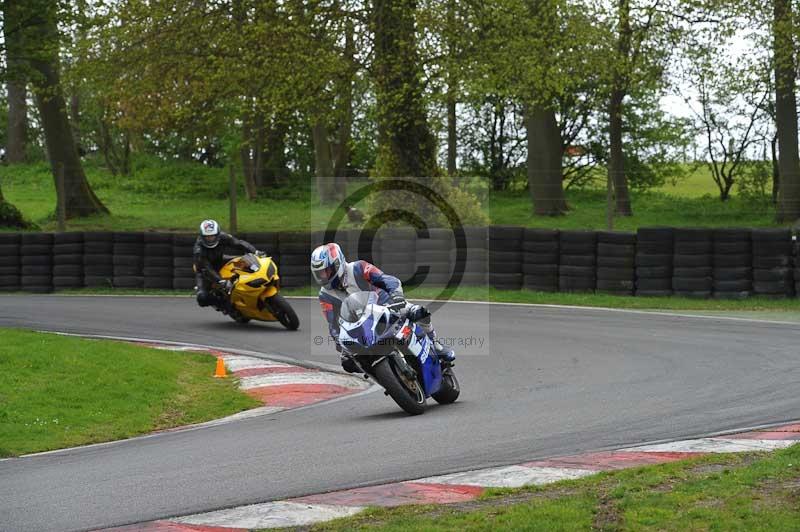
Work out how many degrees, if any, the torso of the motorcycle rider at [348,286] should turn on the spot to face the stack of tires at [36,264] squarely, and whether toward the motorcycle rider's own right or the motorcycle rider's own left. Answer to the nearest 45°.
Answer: approximately 90° to the motorcycle rider's own right

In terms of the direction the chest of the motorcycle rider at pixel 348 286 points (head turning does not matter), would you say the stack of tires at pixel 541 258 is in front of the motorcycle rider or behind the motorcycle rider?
behind

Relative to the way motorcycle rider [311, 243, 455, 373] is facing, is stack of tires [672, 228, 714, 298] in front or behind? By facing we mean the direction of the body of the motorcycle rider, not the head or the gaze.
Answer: behind

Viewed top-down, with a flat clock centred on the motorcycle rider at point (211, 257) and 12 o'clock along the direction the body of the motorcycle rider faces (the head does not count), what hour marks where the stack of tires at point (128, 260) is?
The stack of tires is roughly at 7 o'clock from the motorcycle rider.

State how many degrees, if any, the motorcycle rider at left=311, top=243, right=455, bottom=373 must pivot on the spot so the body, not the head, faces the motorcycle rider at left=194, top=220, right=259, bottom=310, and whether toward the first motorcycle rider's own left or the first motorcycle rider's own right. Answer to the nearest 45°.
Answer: approximately 135° to the first motorcycle rider's own right

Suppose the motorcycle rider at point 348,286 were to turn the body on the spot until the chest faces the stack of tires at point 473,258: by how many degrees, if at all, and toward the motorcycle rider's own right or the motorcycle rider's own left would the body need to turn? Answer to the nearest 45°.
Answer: approximately 135° to the motorcycle rider's own right

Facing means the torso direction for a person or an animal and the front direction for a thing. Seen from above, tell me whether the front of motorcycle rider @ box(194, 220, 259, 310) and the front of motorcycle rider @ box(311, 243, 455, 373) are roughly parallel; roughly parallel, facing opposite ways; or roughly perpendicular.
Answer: roughly perpendicular

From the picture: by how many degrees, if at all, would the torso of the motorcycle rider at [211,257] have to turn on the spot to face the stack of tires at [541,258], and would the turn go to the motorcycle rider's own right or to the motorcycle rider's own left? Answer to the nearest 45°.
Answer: approximately 90° to the motorcycle rider's own left

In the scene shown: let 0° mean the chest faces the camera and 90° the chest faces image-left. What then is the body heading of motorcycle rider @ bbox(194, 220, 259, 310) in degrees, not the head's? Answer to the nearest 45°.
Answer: approximately 315°
